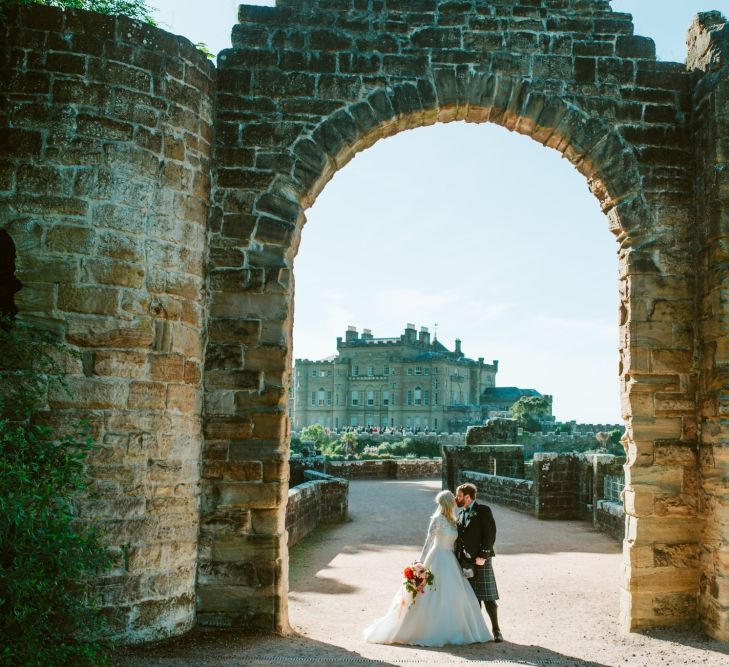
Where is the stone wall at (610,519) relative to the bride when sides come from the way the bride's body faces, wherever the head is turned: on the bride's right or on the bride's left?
on the bride's left

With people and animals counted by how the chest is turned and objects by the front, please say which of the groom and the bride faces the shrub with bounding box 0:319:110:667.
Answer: the groom

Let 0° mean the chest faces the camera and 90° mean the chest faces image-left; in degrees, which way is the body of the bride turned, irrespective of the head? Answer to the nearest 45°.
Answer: approximately 270°

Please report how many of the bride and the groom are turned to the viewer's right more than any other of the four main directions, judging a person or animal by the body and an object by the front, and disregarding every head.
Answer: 1

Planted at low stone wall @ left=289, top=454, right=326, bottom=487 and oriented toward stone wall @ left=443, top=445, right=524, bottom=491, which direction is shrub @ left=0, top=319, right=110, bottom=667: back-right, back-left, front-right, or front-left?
back-right

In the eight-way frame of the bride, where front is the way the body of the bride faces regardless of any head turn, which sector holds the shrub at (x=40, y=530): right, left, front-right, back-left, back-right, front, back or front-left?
back-right

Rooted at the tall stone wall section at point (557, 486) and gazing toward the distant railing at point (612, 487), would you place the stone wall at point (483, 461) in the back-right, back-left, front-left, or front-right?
back-left

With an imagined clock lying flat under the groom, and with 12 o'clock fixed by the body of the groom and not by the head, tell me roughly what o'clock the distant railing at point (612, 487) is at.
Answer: The distant railing is roughly at 5 o'clock from the groom.

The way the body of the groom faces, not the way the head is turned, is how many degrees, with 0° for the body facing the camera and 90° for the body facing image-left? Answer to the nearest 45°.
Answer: approximately 45°
